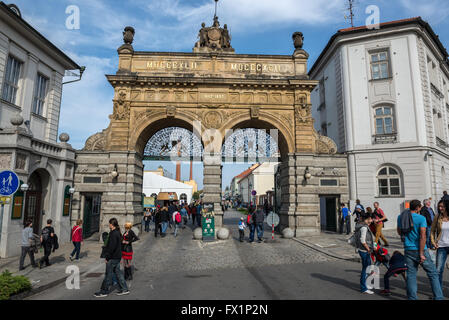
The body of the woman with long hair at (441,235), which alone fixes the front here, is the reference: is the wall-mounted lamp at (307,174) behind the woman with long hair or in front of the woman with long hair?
behind

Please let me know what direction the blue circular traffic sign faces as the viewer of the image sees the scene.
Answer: facing the viewer

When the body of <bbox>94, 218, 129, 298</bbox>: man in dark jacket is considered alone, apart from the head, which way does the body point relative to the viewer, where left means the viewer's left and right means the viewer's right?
facing to the left of the viewer

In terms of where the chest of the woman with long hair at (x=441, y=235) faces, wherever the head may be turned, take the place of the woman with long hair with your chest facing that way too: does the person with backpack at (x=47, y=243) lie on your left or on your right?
on your right

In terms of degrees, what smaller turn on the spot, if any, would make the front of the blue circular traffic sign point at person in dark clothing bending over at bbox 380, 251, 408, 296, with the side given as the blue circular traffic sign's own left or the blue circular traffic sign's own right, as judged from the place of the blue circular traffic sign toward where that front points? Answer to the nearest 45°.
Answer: approximately 45° to the blue circular traffic sign's own left
